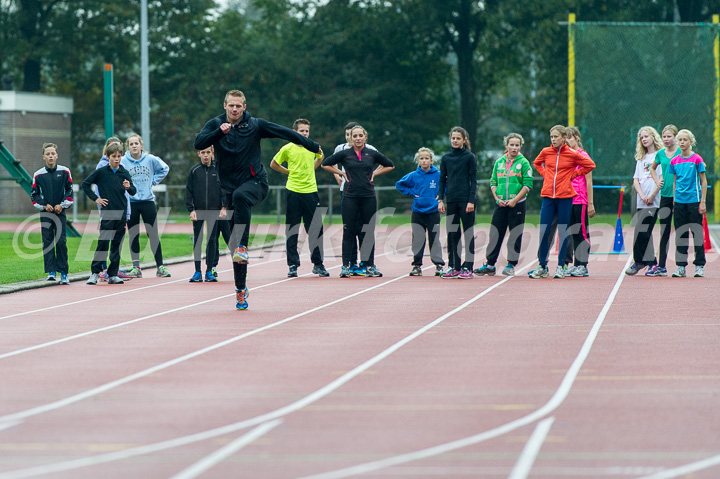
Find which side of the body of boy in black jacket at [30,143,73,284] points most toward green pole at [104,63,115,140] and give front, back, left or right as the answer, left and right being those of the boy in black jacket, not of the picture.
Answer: back

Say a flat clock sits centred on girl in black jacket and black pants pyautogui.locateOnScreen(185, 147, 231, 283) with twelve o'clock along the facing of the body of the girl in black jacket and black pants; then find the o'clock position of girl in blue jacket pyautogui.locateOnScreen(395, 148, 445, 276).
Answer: The girl in blue jacket is roughly at 9 o'clock from the girl in black jacket and black pants.

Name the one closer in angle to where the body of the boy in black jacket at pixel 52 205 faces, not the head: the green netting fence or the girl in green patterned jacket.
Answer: the girl in green patterned jacket

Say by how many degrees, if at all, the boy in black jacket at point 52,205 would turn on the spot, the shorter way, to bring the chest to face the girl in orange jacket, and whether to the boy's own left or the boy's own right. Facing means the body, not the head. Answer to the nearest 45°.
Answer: approximately 90° to the boy's own left

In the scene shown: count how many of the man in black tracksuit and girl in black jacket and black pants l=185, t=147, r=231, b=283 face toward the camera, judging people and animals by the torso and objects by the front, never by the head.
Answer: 2

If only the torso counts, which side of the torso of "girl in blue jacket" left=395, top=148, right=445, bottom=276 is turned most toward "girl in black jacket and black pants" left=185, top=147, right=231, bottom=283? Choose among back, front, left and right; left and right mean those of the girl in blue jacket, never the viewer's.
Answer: right

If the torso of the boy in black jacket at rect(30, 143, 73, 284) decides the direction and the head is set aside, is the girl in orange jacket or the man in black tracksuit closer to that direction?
the man in black tracksuit

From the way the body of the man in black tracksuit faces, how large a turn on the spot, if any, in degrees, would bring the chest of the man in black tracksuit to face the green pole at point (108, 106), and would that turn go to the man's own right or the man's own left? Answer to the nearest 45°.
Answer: approximately 180°

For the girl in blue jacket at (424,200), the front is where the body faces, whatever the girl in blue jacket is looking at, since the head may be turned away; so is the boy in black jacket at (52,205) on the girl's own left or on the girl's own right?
on the girl's own right

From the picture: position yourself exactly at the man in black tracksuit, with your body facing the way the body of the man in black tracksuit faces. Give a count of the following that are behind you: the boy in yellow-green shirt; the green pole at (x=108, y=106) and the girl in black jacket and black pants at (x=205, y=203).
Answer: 3

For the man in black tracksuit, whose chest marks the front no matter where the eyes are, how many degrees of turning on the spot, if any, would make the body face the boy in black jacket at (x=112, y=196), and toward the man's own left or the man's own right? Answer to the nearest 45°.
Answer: approximately 135° to the man's own right

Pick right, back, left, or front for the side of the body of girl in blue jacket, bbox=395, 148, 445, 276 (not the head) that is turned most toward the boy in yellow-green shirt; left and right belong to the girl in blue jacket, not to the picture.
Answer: right
